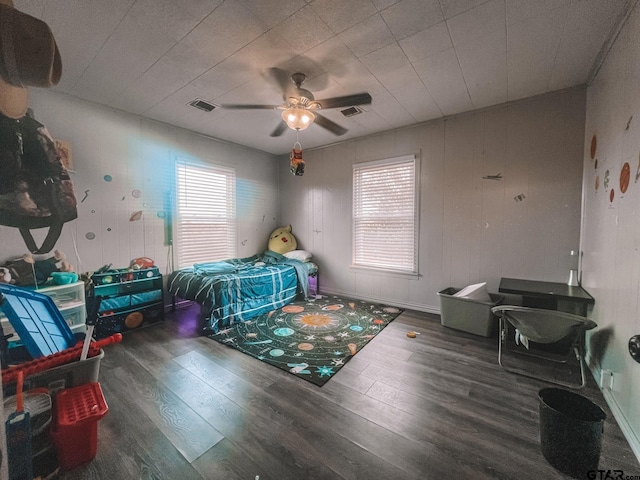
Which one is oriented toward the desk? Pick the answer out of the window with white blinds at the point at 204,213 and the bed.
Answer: the window with white blinds

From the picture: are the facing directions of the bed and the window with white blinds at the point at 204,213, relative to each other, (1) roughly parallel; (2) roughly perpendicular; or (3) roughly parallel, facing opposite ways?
roughly perpendicular

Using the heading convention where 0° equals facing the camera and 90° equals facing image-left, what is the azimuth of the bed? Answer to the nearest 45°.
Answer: approximately 45°

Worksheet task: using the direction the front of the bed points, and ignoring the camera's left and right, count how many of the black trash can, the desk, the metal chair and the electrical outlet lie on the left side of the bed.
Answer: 4

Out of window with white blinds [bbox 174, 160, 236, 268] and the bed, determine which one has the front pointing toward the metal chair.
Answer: the window with white blinds

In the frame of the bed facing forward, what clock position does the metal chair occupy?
The metal chair is roughly at 9 o'clock from the bed.

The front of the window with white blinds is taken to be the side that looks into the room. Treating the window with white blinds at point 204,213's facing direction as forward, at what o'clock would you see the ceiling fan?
The ceiling fan is roughly at 1 o'clock from the window with white blinds.

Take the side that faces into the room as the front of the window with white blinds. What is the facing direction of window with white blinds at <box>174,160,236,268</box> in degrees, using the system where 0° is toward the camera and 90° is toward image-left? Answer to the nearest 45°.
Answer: approximately 315°

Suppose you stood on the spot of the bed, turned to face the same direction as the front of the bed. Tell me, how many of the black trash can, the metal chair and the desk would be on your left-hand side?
3

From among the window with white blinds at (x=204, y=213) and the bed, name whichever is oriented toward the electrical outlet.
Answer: the window with white blinds

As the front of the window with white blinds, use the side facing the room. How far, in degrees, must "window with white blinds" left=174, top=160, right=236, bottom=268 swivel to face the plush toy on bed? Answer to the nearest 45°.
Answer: approximately 45° to its left
